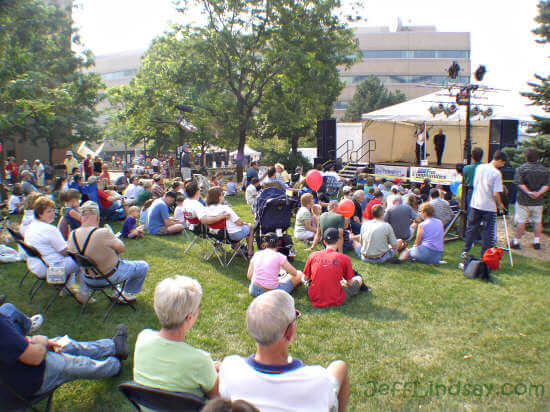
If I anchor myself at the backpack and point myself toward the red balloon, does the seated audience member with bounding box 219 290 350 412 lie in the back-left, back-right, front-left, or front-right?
back-left

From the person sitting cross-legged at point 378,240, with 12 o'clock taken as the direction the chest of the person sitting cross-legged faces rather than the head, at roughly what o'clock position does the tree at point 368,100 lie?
The tree is roughly at 12 o'clock from the person sitting cross-legged.

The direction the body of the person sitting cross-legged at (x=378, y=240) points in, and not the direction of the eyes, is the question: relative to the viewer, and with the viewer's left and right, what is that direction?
facing away from the viewer

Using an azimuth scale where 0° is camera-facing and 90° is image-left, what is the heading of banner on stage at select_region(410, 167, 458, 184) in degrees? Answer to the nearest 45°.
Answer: approximately 0°

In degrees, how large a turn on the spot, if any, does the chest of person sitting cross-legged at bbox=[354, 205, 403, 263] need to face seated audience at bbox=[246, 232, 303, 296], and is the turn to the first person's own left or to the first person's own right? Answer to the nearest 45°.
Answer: approximately 135° to the first person's own left

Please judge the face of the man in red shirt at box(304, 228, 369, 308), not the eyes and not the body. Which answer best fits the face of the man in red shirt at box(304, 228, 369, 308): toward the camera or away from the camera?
away from the camera

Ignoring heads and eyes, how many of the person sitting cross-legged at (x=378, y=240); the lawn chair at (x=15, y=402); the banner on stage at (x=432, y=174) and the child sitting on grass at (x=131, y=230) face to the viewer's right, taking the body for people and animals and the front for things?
2

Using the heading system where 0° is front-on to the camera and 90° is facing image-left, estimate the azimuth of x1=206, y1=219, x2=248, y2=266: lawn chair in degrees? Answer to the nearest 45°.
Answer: approximately 225°

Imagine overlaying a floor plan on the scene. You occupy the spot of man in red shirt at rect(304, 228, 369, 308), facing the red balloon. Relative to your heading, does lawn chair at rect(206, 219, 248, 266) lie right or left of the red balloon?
left

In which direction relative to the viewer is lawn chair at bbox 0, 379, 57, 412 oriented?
to the viewer's right

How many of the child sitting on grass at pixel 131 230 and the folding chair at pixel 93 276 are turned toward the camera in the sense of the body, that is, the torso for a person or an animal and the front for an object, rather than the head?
0

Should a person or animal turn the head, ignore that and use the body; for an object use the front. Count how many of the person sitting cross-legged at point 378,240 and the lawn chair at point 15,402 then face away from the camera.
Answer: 1

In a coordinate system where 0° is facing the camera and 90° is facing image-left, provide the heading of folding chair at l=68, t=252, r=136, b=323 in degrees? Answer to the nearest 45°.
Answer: approximately 225°
